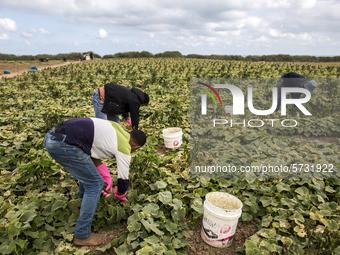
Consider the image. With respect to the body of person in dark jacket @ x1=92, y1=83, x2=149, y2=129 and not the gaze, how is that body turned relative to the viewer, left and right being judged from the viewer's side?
facing to the right of the viewer

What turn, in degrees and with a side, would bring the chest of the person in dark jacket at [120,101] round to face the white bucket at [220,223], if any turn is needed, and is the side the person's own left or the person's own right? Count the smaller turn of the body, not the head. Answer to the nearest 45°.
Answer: approximately 45° to the person's own right

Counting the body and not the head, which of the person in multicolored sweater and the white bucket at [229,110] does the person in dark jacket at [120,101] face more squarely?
the white bucket

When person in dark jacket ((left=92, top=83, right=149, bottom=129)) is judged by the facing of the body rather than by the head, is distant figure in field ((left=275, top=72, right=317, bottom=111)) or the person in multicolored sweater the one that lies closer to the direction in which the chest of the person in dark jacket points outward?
the distant figure in field

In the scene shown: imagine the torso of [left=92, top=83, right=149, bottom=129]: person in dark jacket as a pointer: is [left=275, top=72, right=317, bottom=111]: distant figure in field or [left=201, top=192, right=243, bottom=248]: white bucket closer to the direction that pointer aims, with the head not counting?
the distant figure in field

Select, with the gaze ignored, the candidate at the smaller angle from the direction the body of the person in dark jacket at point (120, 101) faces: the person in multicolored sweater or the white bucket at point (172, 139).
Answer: the white bucket

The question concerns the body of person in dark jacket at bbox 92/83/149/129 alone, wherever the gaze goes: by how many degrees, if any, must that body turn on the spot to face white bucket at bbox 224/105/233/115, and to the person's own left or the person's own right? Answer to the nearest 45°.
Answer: approximately 45° to the person's own left

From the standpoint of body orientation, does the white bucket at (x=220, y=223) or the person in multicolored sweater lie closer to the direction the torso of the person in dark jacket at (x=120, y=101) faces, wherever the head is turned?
the white bucket

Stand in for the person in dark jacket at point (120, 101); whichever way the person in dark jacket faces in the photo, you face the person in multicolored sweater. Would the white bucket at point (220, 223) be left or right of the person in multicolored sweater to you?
left

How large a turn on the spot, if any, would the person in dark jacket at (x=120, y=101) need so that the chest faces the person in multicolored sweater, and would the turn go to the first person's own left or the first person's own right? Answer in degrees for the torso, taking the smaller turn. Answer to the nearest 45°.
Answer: approximately 90° to the first person's own right
